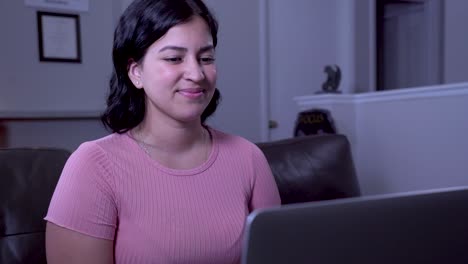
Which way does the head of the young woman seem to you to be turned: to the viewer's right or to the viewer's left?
to the viewer's right

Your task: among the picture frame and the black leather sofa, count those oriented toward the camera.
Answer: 2

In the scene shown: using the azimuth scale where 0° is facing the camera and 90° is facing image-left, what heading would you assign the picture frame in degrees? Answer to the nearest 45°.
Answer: approximately 0°

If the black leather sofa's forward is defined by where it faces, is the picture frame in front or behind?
behind

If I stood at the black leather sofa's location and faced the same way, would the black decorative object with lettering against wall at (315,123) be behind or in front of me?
behind

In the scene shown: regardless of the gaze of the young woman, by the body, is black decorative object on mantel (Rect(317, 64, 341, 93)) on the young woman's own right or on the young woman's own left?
on the young woman's own left

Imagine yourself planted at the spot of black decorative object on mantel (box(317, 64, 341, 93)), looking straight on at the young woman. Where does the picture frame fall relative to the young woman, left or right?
right

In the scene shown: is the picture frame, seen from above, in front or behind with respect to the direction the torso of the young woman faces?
behind

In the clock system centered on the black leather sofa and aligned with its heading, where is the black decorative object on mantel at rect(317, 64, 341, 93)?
The black decorative object on mantel is roughly at 7 o'clock from the black leather sofa.

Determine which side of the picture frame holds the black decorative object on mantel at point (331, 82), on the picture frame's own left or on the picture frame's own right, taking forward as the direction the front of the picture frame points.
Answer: on the picture frame's own left
